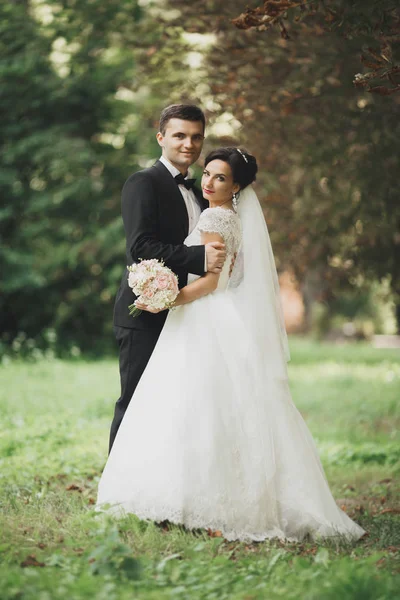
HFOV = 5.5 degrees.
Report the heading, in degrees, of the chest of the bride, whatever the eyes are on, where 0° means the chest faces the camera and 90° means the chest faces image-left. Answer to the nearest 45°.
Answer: approximately 90°

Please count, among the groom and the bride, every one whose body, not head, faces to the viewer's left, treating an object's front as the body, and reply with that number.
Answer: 1

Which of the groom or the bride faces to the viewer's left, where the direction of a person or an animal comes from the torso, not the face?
the bride

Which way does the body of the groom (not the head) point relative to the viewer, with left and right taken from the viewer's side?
facing the viewer and to the right of the viewer
